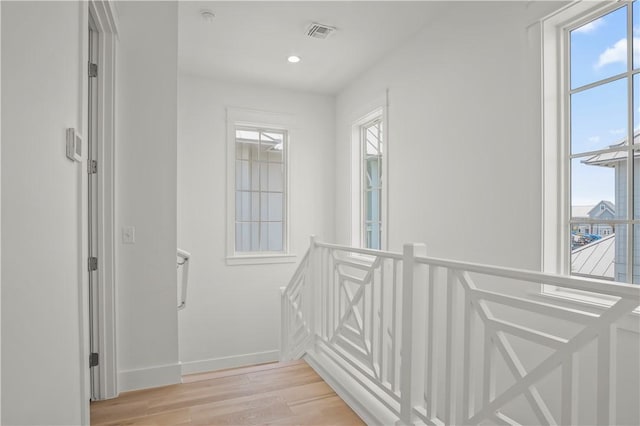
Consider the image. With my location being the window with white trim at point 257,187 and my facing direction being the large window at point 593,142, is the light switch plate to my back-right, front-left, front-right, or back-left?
front-right

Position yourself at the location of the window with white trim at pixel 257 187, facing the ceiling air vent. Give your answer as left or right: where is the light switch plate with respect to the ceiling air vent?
right

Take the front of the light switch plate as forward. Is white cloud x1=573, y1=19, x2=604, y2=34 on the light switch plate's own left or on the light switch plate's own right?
on the light switch plate's own left

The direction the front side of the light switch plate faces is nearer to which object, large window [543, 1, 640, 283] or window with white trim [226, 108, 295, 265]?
the large window

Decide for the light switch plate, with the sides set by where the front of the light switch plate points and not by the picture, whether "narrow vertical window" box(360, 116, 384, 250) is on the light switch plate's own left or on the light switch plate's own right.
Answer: on the light switch plate's own left
